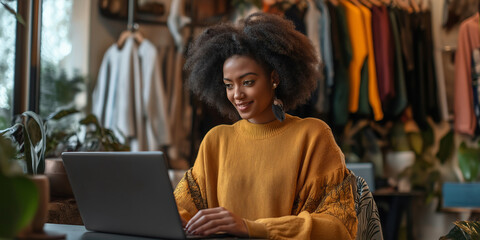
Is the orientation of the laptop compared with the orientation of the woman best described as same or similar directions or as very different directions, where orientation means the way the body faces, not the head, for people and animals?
very different directions

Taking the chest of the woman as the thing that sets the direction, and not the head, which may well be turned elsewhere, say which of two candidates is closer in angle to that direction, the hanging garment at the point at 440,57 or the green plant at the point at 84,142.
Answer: the green plant

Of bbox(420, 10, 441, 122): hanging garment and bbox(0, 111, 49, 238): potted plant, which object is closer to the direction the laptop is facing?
the hanging garment

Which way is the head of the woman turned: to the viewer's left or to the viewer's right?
to the viewer's left

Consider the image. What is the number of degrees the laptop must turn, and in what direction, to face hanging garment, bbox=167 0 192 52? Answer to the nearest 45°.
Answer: approximately 45° to its left

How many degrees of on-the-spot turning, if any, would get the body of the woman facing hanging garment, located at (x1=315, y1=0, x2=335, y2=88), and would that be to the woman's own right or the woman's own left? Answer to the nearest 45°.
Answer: approximately 135° to the woman's own right

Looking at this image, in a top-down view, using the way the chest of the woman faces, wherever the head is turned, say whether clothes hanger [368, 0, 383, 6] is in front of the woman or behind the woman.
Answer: behind

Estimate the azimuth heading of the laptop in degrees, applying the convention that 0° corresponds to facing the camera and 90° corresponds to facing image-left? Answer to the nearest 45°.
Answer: approximately 225°

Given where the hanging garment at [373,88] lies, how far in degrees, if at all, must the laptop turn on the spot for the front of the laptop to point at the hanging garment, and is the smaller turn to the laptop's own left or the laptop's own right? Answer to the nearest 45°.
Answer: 0° — it already faces it

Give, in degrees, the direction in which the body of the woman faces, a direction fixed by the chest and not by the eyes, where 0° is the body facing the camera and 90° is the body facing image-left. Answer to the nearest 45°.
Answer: approximately 45°

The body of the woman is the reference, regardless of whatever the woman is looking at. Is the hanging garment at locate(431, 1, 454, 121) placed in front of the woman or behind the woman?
behind
